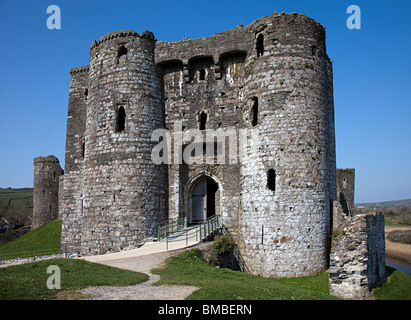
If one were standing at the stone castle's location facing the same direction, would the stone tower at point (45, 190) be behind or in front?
behind

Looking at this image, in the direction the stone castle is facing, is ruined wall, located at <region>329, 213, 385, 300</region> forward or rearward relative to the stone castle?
forward

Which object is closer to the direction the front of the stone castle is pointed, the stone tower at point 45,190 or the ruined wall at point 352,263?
the ruined wall

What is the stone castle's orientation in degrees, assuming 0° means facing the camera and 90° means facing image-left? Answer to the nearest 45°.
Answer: approximately 0°

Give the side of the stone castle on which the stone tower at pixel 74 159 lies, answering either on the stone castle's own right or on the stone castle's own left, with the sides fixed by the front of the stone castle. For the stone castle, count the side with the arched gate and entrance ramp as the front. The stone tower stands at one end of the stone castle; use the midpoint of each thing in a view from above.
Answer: on the stone castle's own right

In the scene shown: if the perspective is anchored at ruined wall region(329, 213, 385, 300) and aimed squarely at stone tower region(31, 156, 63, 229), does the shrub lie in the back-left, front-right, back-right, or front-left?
front-left
